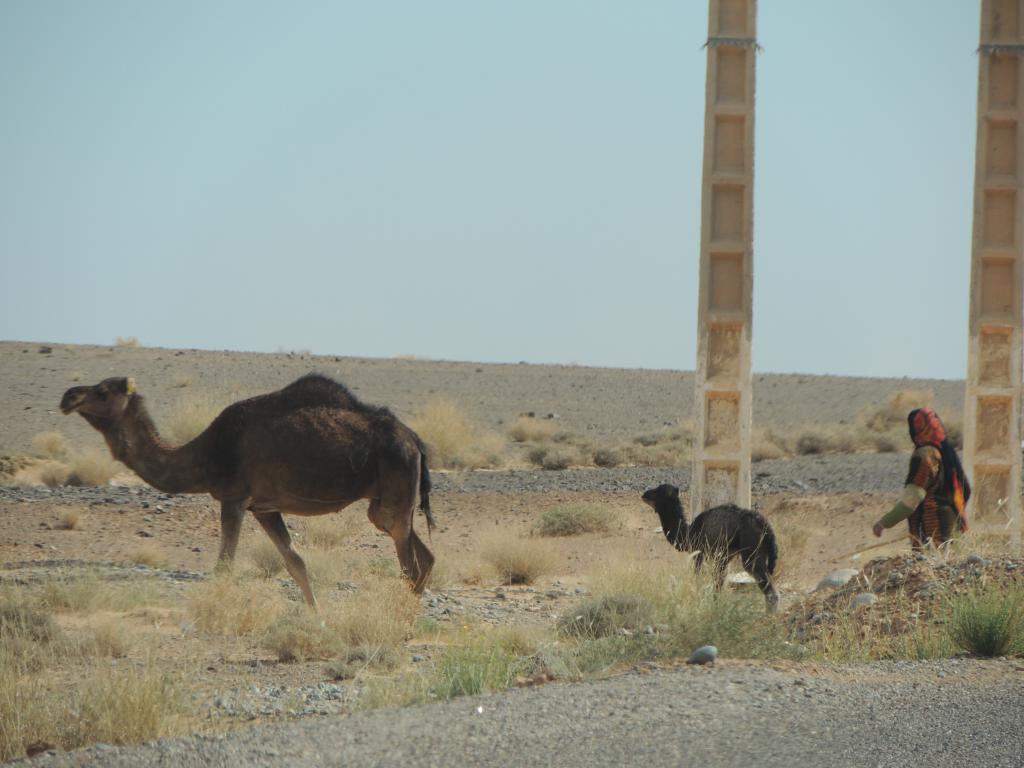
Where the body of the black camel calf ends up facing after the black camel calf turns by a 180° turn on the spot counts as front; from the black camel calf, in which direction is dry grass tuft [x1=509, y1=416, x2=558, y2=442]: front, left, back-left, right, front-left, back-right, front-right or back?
left

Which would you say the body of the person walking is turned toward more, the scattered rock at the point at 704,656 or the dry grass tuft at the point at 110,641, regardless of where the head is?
the dry grass tuft

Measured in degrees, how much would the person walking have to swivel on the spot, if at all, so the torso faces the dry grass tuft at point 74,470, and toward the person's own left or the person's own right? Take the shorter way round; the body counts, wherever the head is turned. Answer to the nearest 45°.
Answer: approximately 45° to the person's own right

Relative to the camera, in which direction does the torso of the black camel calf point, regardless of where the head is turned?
to the viewer's left

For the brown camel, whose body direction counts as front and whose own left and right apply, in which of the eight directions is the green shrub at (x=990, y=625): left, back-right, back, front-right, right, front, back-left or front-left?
back-left

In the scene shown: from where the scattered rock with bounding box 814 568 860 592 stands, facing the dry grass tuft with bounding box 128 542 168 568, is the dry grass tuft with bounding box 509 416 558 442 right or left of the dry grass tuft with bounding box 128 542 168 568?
right

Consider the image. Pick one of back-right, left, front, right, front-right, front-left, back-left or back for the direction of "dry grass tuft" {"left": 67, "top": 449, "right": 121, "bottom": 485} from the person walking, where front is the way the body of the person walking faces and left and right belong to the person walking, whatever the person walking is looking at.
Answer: front-right

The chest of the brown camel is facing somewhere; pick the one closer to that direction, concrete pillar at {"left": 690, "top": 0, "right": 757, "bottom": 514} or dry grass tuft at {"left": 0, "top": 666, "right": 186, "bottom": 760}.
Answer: the dry grass tuft

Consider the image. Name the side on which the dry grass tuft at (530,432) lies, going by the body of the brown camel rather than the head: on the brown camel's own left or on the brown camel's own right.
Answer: on the brown camel's own right

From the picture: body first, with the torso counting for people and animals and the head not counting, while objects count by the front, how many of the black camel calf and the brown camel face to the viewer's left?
2

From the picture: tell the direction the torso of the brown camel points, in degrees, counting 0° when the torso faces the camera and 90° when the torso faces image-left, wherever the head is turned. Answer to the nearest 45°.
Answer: approximately 90°

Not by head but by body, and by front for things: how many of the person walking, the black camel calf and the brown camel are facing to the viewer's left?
3

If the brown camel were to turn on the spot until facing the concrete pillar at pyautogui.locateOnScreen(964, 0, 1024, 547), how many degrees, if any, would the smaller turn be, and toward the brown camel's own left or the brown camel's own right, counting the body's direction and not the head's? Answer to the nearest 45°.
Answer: approximately 180°

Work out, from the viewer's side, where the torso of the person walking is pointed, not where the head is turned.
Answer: to the viewer's left
